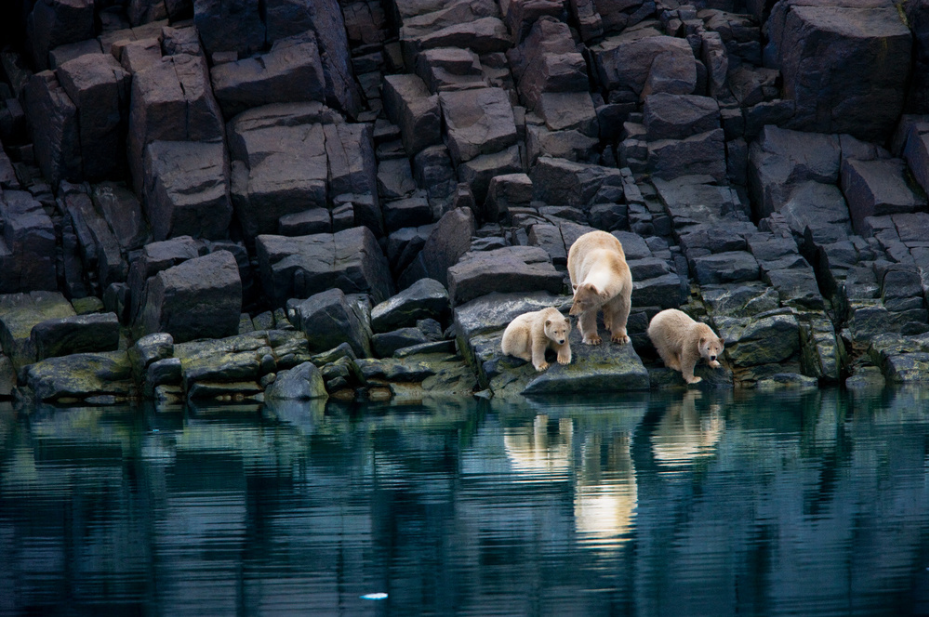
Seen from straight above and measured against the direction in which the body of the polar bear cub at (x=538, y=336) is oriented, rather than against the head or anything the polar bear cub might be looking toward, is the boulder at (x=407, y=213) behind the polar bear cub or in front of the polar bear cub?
behind

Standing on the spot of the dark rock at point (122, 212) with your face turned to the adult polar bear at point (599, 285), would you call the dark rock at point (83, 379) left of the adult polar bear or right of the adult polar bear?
right

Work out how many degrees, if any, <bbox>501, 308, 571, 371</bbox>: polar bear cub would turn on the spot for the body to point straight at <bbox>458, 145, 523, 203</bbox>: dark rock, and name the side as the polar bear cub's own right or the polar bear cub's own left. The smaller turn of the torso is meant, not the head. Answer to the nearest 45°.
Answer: approximately 135° to the polar bear cub's own left

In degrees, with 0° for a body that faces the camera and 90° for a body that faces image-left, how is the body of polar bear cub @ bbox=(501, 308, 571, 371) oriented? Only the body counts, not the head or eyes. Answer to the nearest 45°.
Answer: approximately 315°

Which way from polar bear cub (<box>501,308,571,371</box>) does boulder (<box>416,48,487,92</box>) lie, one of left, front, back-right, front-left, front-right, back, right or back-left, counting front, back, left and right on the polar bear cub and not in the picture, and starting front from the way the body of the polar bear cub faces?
back-left

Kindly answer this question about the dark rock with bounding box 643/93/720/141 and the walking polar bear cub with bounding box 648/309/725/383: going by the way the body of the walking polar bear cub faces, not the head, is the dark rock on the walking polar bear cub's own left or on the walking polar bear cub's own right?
on the walking polar bear cub's own left

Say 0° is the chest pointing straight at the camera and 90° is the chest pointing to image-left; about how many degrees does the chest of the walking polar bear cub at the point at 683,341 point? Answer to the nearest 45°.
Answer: approximately 315°

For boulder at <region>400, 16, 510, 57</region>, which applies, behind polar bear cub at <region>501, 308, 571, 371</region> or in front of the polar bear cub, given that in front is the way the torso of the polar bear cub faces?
behind

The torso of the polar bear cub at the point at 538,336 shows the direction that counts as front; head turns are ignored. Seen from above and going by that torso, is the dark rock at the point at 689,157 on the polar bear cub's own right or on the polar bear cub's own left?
on the polar bear cub's own left

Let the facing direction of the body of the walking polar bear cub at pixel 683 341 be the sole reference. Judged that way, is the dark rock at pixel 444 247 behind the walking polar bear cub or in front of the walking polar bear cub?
behind

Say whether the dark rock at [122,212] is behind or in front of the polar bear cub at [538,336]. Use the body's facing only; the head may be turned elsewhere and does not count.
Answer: behind

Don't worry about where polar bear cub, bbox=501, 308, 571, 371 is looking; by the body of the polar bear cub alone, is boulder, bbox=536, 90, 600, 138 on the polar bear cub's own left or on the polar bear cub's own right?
on the polar bear cub's own left

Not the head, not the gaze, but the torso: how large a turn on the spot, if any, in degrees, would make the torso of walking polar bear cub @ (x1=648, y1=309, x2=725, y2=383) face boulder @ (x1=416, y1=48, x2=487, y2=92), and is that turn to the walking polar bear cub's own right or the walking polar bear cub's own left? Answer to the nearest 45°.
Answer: approximately 180°

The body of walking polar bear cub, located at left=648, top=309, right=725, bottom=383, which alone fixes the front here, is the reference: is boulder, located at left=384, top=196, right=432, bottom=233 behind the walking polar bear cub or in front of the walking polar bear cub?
behind
